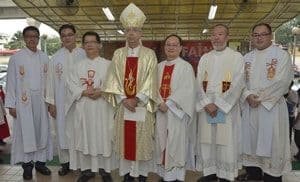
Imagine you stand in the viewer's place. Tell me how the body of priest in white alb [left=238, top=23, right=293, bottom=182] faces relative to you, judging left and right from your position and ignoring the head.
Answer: facing the viewer and to the left of the viewer

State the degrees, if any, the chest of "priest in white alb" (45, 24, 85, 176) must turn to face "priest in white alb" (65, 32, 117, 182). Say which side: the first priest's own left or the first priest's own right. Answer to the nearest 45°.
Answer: approximately 45° to the first priest's own left

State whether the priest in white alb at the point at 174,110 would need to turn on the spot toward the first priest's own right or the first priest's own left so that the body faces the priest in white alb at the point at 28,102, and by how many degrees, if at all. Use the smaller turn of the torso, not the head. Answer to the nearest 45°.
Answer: approximately 45° to the first priest's own right

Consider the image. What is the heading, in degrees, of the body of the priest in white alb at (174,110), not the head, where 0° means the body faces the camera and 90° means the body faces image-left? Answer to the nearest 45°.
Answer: approximately 45°

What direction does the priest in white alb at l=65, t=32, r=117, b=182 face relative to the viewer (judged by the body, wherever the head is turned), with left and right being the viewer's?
facing the viewer

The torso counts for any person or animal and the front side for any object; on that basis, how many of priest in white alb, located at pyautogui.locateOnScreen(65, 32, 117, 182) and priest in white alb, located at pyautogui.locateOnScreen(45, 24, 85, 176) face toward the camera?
2

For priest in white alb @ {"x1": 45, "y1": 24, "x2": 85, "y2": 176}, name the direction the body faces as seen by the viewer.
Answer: toward the camera

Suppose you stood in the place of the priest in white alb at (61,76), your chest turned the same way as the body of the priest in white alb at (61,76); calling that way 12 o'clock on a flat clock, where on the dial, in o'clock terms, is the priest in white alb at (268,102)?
the priest in white alb at (268,102) is roughly at 10 o'clock from the priest in white alb at (61,76).

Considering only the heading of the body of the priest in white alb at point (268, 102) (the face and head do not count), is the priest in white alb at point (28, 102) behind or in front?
in front

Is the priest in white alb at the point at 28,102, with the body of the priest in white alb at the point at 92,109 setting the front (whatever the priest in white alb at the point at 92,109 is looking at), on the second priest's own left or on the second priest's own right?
on the second priest's own right
